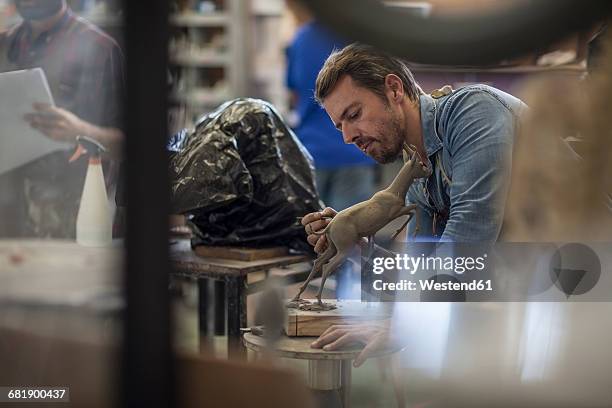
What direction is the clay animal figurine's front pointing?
to the viewer's right

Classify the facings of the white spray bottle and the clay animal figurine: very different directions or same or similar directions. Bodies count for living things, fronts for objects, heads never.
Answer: very different directions

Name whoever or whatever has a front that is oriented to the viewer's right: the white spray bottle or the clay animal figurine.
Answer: the clay animal figurine

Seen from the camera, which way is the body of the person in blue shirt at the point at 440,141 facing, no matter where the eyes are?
to the viewer's left

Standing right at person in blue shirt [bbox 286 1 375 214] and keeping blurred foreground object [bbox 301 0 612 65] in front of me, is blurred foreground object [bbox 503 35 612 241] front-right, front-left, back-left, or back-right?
front-left

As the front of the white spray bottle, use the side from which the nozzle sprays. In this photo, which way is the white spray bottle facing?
to the viewer's left

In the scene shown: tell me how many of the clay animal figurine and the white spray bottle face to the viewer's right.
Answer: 1

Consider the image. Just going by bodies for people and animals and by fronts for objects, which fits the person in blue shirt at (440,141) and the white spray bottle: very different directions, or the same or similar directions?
same or similar directions

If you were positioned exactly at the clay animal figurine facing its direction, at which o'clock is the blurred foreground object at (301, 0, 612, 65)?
The blurred foreground object is roughly at 3 o'clock from the clay animal figurine.
